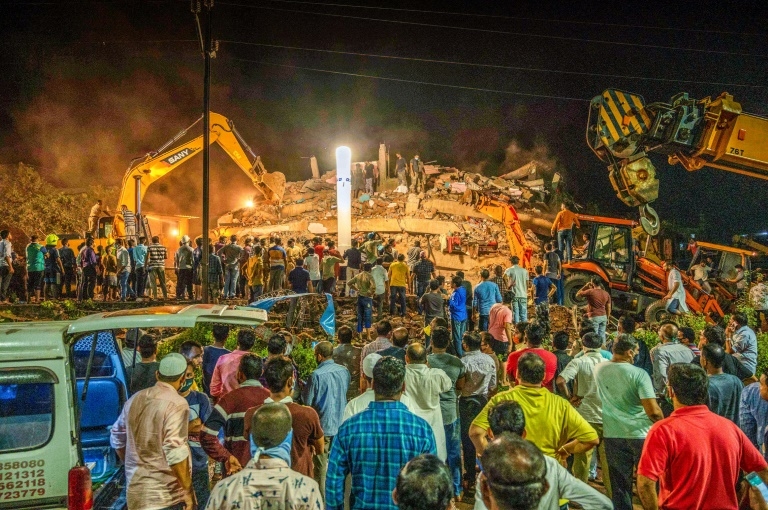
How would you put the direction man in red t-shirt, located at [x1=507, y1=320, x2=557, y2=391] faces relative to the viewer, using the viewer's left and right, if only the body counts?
facing away from the viewer

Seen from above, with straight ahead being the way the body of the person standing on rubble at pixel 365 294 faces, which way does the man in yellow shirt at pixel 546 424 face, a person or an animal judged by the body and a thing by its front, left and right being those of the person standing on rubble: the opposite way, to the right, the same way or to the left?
the same way

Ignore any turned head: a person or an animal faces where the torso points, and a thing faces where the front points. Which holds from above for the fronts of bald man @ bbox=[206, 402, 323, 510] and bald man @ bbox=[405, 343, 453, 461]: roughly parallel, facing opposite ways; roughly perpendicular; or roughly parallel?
roughly parallel

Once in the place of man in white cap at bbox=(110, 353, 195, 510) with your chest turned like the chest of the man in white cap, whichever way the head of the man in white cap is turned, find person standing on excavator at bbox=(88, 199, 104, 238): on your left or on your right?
on your left

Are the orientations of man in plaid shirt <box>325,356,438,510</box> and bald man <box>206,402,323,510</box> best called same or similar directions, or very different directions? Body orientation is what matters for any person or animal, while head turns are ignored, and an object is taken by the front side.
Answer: same or similar directions

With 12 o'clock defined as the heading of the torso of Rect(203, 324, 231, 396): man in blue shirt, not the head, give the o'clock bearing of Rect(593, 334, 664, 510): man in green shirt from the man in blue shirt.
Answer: The man in green shirt is roughly at 4 o'clock from the man in blue shirt.

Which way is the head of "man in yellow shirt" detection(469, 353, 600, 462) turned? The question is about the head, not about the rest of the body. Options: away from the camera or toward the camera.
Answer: away from the camera

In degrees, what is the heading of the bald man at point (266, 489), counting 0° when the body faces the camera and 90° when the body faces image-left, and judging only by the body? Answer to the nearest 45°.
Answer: approximately 180°

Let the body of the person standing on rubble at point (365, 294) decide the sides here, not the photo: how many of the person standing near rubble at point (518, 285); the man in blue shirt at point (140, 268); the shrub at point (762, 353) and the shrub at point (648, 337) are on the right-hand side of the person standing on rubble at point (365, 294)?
3

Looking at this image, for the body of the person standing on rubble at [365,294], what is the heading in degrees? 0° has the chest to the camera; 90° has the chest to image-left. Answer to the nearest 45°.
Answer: approximately 180°

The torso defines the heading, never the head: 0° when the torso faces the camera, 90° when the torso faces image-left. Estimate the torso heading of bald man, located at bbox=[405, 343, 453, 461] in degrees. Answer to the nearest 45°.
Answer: approximately 180°

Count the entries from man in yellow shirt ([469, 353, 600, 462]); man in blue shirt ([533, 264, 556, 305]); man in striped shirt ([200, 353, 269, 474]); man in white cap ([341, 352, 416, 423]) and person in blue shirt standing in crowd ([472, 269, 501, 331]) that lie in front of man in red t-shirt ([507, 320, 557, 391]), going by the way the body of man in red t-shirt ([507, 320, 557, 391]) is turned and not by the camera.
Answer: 2

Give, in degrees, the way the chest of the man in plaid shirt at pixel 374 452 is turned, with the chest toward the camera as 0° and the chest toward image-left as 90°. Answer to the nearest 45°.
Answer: approximately 180°

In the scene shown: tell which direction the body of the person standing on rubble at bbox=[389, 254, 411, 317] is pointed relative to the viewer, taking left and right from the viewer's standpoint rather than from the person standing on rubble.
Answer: facing away from the viewer

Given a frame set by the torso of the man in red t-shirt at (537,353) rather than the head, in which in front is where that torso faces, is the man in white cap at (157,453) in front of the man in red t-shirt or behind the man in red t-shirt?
behind

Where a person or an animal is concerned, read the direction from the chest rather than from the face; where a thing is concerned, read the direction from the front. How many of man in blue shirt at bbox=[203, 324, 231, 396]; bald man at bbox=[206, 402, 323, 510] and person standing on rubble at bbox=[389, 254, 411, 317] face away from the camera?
3
